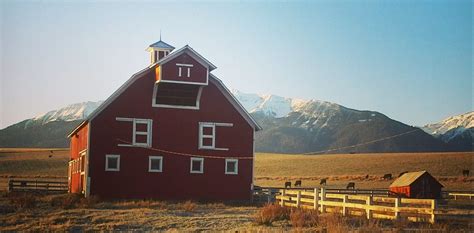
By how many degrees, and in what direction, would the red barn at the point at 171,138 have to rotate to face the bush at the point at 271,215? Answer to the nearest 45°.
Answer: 0° — it already faces it

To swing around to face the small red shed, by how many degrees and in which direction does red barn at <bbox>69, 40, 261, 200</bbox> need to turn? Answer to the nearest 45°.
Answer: approximately 90° to its left

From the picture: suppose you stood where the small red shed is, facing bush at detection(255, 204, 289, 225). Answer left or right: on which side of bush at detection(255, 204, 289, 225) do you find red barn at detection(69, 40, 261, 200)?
right

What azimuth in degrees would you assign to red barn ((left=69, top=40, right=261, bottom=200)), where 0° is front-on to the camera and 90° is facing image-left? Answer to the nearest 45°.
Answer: approximately 0°

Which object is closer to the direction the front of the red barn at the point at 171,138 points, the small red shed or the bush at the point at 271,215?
the bush
